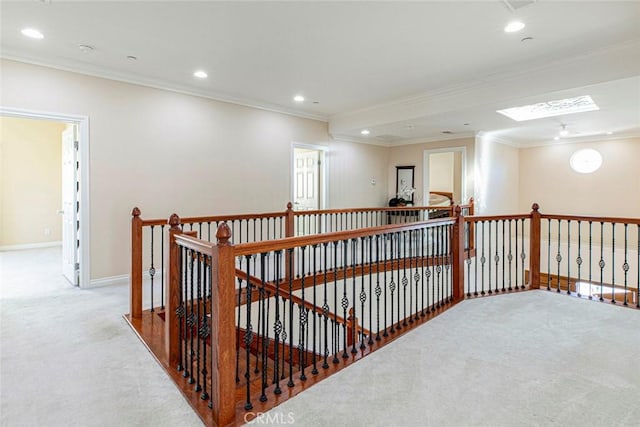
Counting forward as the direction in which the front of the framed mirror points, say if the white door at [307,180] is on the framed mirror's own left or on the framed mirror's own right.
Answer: on the framed mirror's own right

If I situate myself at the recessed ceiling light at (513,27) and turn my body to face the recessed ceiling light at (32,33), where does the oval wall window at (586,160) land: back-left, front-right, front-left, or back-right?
back-right

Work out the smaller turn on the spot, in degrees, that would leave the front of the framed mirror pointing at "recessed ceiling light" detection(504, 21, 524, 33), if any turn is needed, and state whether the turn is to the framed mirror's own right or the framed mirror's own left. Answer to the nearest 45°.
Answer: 0° — it already faces it

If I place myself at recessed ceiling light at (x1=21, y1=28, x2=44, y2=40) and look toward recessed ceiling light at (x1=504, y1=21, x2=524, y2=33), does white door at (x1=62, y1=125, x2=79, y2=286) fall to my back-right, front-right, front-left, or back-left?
back-left

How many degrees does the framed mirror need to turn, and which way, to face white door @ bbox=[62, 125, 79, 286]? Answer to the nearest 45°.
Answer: approximately 45° to its right

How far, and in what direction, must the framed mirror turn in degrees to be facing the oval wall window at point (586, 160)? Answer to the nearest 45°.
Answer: approximately 90° to its left

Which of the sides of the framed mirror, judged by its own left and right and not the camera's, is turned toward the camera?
front

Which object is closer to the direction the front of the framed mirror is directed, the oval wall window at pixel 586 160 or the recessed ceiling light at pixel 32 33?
the recessed ceiling light

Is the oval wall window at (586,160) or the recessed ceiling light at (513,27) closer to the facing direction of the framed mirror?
the recessed ceiling light

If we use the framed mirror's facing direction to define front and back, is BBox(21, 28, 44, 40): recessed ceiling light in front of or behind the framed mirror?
in front
